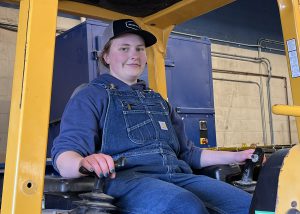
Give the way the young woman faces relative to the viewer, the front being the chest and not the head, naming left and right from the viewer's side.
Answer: facing the viewer and to the right of the viewer
